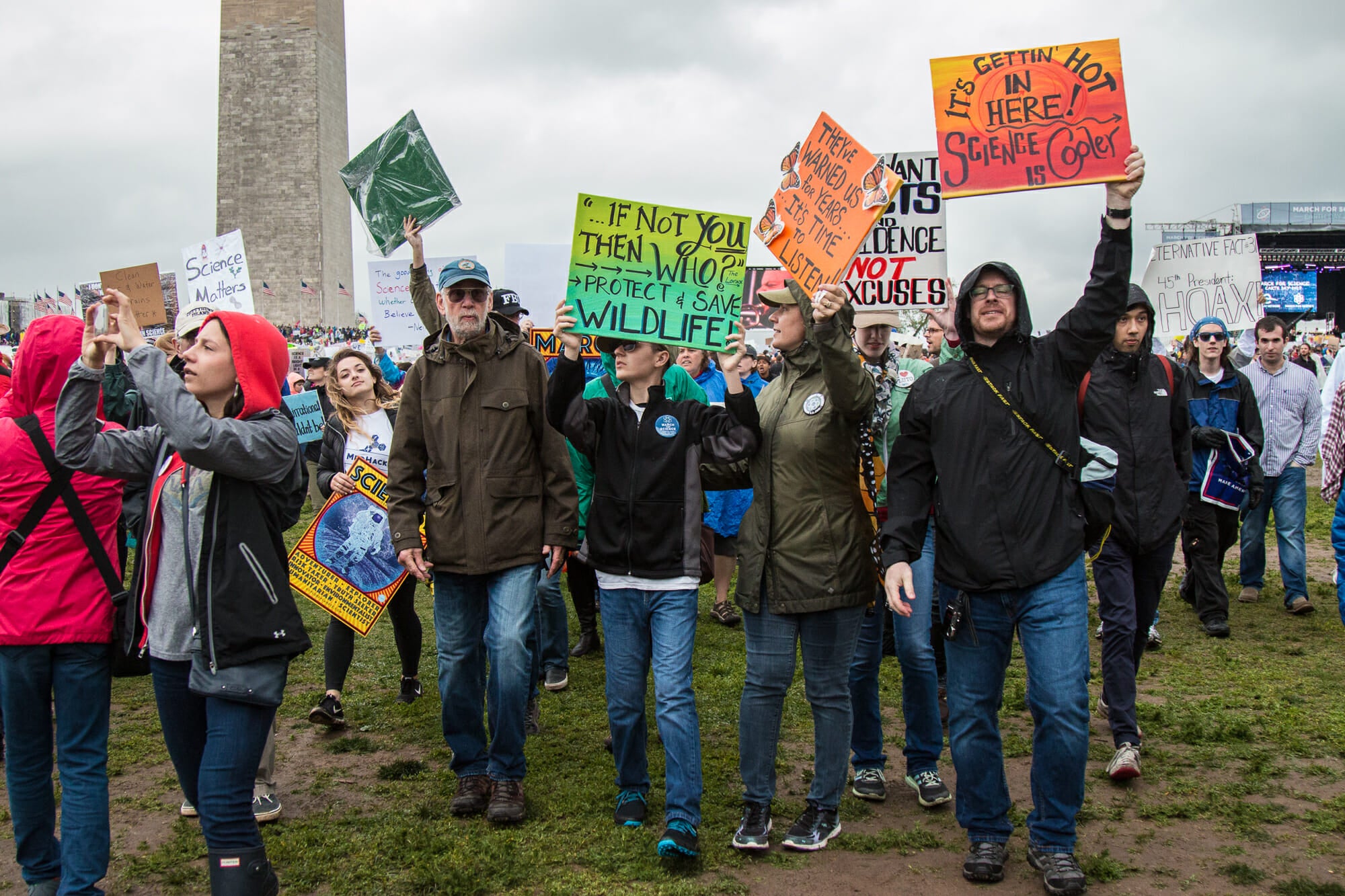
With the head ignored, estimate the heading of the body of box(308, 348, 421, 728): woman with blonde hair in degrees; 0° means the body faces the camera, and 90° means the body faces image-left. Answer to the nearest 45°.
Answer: approximately 0°

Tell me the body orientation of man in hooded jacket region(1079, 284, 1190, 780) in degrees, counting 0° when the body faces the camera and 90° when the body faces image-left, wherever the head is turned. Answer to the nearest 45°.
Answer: approximately 0°

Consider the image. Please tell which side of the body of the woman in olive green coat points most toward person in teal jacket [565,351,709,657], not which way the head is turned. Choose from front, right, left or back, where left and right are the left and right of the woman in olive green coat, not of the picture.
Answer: right

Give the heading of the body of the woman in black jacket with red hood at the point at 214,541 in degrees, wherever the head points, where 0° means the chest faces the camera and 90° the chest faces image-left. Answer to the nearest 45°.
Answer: approximately 45°

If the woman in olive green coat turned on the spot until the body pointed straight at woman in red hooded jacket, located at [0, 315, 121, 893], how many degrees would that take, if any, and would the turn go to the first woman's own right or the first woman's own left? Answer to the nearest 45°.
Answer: approximately 45° to the first woman's own right
